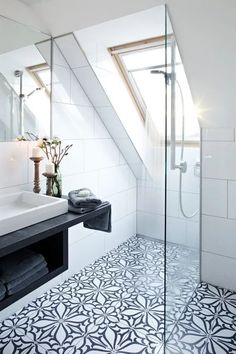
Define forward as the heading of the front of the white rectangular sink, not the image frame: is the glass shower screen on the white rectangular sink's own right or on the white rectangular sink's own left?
on the white rectangular sink's own left

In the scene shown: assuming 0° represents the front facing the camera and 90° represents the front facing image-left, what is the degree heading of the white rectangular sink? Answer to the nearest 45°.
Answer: approximately 315°
